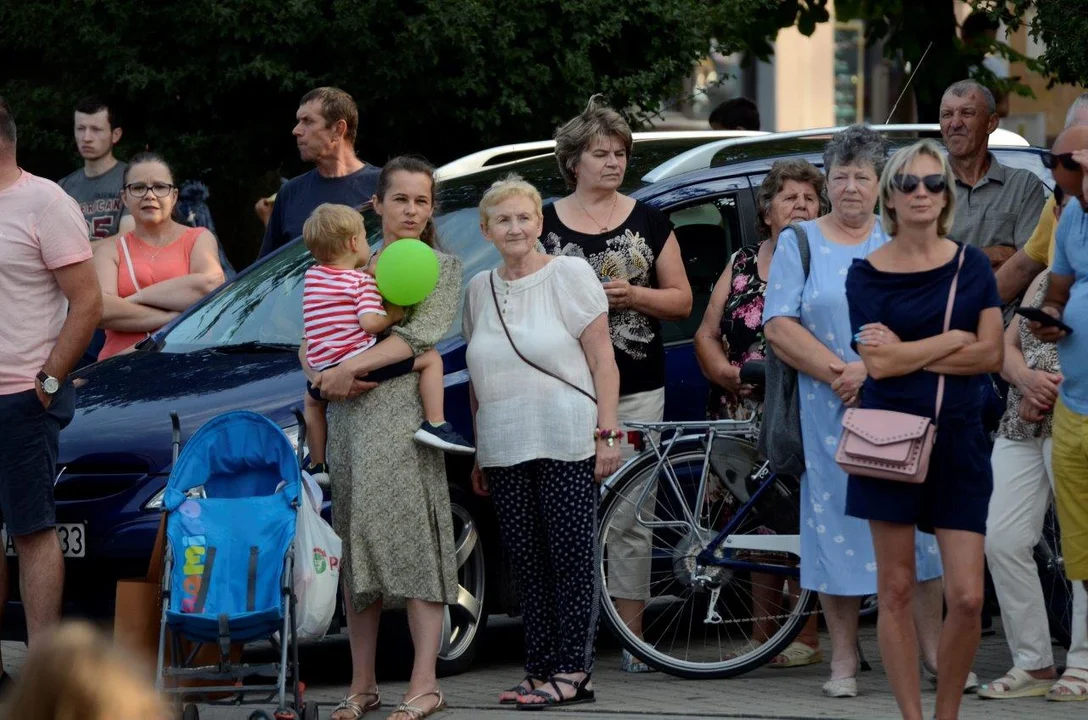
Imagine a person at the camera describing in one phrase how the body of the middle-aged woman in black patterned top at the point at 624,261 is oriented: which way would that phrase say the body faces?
toward the camera

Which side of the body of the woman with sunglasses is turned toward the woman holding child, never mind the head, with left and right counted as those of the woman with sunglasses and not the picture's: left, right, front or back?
right

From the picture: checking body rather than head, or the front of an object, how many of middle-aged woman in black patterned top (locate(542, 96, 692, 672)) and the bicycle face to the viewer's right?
1

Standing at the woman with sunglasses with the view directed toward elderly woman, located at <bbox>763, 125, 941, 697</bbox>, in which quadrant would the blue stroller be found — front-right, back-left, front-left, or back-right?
front-left

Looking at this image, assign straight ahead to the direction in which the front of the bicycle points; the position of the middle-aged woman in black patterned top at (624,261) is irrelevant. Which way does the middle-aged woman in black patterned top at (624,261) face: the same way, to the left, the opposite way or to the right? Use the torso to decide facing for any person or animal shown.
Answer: to the right

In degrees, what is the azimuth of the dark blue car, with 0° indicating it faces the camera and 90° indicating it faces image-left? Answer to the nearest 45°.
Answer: approximately 45°

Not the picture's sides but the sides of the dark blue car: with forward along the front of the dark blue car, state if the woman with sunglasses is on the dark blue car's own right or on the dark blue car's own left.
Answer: on the dark blue car's own left

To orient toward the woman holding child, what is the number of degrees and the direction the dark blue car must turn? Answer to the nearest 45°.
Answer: approximately 90° to its left

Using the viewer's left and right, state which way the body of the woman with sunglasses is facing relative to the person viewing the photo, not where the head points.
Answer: facing the viewer

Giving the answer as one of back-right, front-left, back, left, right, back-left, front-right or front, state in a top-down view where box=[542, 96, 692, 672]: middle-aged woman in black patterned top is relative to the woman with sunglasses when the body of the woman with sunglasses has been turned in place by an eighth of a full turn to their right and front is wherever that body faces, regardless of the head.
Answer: right

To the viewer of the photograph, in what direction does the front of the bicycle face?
facing to the right of the viewer
